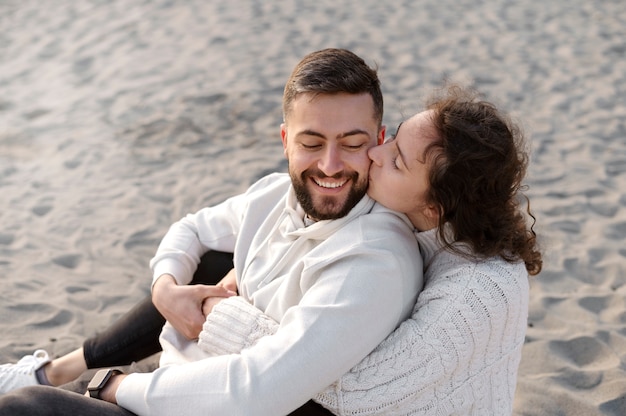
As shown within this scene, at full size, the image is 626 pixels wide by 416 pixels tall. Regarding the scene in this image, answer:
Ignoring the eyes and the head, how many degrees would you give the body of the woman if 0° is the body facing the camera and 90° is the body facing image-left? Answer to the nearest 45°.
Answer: approximately 90°

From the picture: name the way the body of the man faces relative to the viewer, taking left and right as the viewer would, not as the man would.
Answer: facing the viewer and to the left of the viewer

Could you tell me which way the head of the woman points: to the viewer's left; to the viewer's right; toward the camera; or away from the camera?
to the viewer's left
